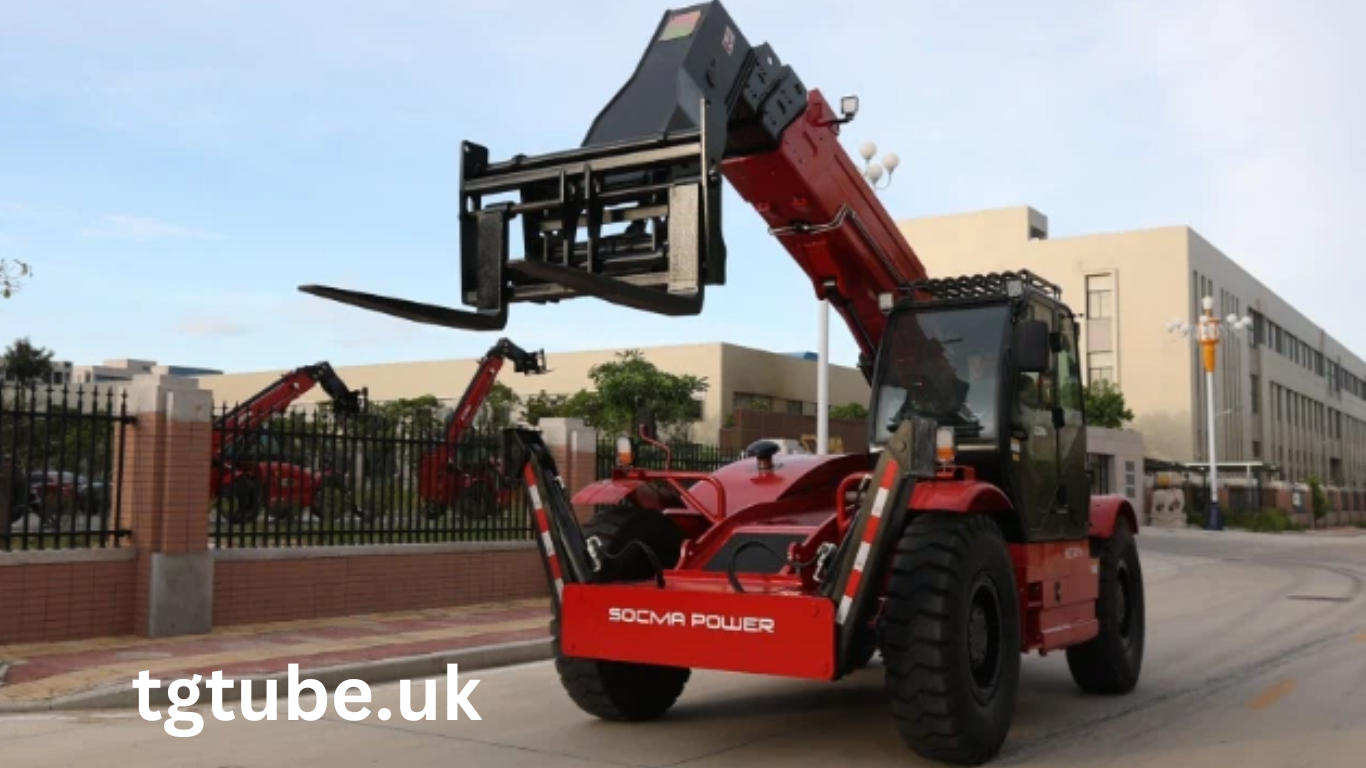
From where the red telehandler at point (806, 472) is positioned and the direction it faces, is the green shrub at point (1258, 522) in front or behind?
behind

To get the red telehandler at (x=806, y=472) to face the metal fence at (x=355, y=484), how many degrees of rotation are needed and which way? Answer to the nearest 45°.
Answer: approximately 90° to its right

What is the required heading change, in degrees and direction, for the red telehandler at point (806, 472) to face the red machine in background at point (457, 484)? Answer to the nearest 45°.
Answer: approximately 90° to its right

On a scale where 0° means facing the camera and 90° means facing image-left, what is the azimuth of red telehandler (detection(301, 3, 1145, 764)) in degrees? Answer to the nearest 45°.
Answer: approximately 45°

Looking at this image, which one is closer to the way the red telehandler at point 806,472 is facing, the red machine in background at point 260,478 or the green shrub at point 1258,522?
the red machine in background

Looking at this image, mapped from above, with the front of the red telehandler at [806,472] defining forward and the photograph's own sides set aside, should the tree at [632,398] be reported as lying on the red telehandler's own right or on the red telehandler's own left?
on the red telehandler's own right

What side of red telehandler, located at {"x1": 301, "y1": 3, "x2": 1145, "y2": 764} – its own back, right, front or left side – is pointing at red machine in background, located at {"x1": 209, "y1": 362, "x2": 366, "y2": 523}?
right

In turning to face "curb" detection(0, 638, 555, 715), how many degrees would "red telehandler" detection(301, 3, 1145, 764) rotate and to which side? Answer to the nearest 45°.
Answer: approximately 90° to its right

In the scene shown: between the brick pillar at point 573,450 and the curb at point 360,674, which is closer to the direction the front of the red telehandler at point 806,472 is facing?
the curb

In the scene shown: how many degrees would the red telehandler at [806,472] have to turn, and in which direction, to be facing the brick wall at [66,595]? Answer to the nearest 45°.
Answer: approximately 90° to its right

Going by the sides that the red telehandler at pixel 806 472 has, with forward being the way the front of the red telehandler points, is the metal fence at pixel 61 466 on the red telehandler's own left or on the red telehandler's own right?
on the red telehandler's own right
